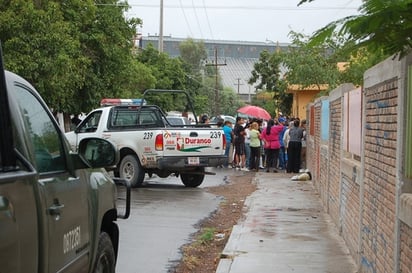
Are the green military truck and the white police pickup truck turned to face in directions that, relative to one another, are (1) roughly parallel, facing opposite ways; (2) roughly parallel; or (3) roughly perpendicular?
roughly perpendicular

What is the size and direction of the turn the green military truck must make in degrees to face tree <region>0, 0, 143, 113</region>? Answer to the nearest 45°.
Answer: approximately 45° to its left

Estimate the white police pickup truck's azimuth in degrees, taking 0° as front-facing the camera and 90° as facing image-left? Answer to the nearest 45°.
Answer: approximately 135°

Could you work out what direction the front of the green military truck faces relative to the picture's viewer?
facing away from the viewer and to the right of the viewer

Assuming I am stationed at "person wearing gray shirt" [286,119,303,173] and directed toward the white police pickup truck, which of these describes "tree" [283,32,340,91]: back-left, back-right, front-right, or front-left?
back-right

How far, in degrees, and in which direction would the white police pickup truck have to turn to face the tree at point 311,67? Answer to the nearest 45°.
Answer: approximately 90° to its right

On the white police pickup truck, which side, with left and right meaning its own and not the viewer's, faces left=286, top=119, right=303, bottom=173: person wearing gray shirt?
right

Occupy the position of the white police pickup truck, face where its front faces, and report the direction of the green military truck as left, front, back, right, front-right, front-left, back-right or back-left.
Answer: back-left
